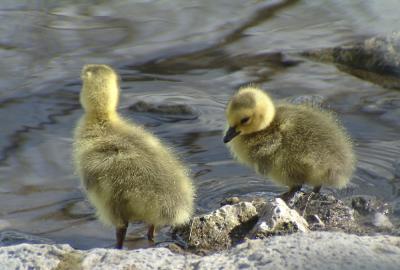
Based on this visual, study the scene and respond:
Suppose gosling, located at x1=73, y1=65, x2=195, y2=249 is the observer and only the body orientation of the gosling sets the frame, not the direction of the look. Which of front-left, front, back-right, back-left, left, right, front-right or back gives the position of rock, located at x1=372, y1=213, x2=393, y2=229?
back-right

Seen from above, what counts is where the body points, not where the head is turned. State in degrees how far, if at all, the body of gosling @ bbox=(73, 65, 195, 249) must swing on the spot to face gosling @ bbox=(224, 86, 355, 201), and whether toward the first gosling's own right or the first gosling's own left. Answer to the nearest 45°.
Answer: approximately 90° to the first gosling's own right

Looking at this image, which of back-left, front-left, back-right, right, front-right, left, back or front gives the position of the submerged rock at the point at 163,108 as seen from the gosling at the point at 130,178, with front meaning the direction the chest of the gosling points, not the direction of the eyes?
front-right

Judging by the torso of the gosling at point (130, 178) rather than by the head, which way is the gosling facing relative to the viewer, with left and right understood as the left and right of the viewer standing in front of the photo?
facing away from the viewer and to the left of the viewer

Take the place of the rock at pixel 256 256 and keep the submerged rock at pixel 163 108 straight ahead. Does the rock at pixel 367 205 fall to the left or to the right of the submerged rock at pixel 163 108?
right

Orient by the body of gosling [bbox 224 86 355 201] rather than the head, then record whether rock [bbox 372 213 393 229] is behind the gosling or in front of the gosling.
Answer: behind

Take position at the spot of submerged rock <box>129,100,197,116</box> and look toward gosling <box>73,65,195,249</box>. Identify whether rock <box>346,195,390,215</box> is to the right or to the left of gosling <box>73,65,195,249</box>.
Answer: left

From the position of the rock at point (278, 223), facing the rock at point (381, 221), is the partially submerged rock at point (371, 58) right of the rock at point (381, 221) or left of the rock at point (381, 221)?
left

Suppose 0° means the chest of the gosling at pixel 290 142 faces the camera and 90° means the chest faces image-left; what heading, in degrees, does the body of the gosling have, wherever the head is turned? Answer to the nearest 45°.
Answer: approximately 90°

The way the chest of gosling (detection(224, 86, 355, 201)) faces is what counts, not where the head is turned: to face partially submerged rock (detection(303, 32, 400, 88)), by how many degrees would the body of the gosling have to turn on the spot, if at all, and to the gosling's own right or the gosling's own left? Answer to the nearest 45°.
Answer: approximately 90° to the gosling's own right

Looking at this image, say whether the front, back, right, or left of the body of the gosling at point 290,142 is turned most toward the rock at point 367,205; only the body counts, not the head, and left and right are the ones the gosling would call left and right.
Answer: back

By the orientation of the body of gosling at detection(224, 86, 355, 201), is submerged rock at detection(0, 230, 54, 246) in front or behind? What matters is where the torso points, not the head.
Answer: in front

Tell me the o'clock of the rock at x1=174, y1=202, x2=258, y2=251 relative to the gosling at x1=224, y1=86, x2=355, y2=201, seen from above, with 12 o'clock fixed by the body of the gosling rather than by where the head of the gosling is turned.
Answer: The rock is roughly at 10 o'clock from the gosling.
